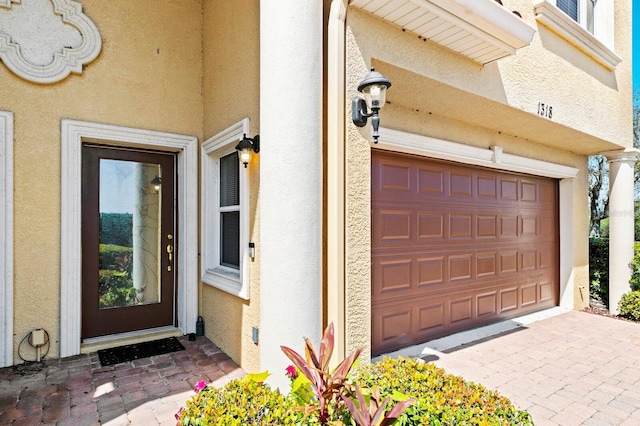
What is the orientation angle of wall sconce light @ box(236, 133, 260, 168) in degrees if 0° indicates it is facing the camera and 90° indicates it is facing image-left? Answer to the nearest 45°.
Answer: approximately 90°

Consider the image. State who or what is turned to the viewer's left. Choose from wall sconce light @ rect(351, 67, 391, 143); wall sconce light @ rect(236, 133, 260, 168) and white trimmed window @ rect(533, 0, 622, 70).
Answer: wall sconce light @ rect(236, 133, 260, 168)

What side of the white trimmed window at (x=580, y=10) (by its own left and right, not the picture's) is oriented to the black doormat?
right

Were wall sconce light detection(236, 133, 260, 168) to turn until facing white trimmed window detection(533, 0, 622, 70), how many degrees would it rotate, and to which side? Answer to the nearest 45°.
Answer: approximately 180°

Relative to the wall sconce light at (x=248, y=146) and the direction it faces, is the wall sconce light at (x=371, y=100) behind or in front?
behind

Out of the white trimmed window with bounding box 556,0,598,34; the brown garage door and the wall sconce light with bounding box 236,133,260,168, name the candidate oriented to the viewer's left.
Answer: the wall sconce light

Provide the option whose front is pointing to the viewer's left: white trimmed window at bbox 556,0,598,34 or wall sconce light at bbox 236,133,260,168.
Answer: the wall sconce light

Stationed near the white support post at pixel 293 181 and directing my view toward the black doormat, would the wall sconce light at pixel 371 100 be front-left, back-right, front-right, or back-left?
back-right

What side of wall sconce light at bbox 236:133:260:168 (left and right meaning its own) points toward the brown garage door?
back

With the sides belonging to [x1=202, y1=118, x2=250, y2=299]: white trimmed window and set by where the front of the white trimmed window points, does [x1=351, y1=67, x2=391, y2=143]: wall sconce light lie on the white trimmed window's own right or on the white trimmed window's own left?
on the white trimmed window's own left

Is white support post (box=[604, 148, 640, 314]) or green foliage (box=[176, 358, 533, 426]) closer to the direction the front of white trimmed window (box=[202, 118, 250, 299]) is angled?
the green foliage
